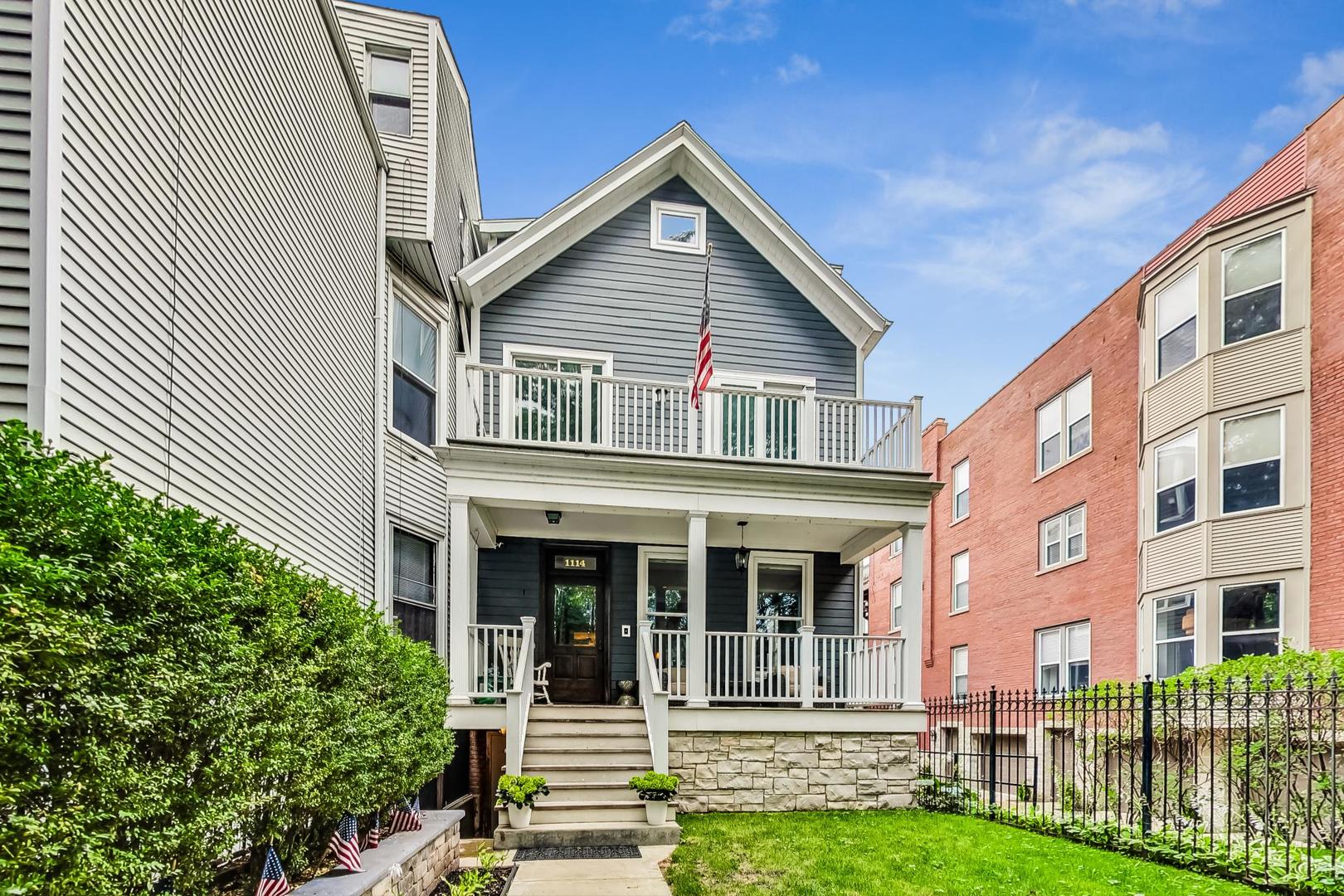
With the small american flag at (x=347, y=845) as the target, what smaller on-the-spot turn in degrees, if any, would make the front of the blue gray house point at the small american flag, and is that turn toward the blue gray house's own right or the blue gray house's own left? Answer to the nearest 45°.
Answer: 0° — it already faces it

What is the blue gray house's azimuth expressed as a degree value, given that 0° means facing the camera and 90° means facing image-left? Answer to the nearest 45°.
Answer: approximately 0°

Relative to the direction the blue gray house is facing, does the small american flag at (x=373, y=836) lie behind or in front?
in front

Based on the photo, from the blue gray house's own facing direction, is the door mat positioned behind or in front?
in front

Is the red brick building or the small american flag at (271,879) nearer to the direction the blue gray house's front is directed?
the small american flag

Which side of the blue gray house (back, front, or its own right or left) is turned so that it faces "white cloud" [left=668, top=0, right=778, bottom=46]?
back
